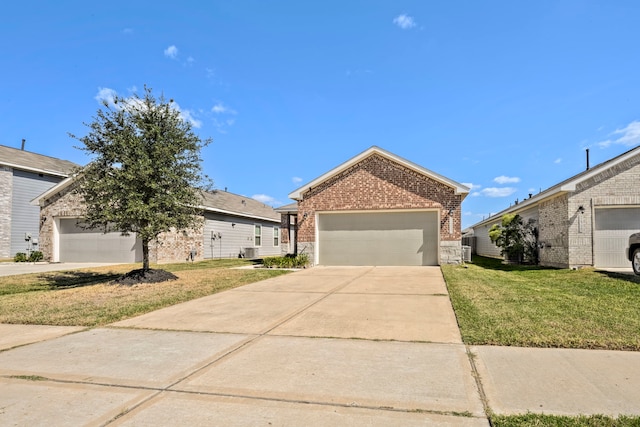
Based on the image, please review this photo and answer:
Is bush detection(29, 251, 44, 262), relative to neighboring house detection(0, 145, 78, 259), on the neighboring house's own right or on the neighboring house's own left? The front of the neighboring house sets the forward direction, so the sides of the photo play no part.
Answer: on the neighboring house's own left

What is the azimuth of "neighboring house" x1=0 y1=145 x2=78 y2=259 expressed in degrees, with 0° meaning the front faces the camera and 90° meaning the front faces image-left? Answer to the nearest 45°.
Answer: approximately 45°

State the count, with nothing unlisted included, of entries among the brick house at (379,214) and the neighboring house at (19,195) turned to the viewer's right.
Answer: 0

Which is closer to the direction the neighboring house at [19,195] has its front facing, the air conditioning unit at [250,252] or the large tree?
the large tree

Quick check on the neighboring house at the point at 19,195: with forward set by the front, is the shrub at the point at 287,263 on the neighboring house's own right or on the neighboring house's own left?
on the neighboring house's own left

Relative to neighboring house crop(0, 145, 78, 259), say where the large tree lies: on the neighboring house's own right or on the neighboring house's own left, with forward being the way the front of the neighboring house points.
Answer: on the neighboring house's own left

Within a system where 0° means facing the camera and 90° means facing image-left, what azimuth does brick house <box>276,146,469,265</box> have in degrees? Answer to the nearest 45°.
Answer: approximately 0°

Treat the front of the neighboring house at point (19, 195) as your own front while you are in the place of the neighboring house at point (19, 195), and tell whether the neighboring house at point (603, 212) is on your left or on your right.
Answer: on your left

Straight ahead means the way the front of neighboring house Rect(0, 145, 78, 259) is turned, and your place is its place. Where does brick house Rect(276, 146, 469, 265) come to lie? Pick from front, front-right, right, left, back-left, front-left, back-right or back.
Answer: left
